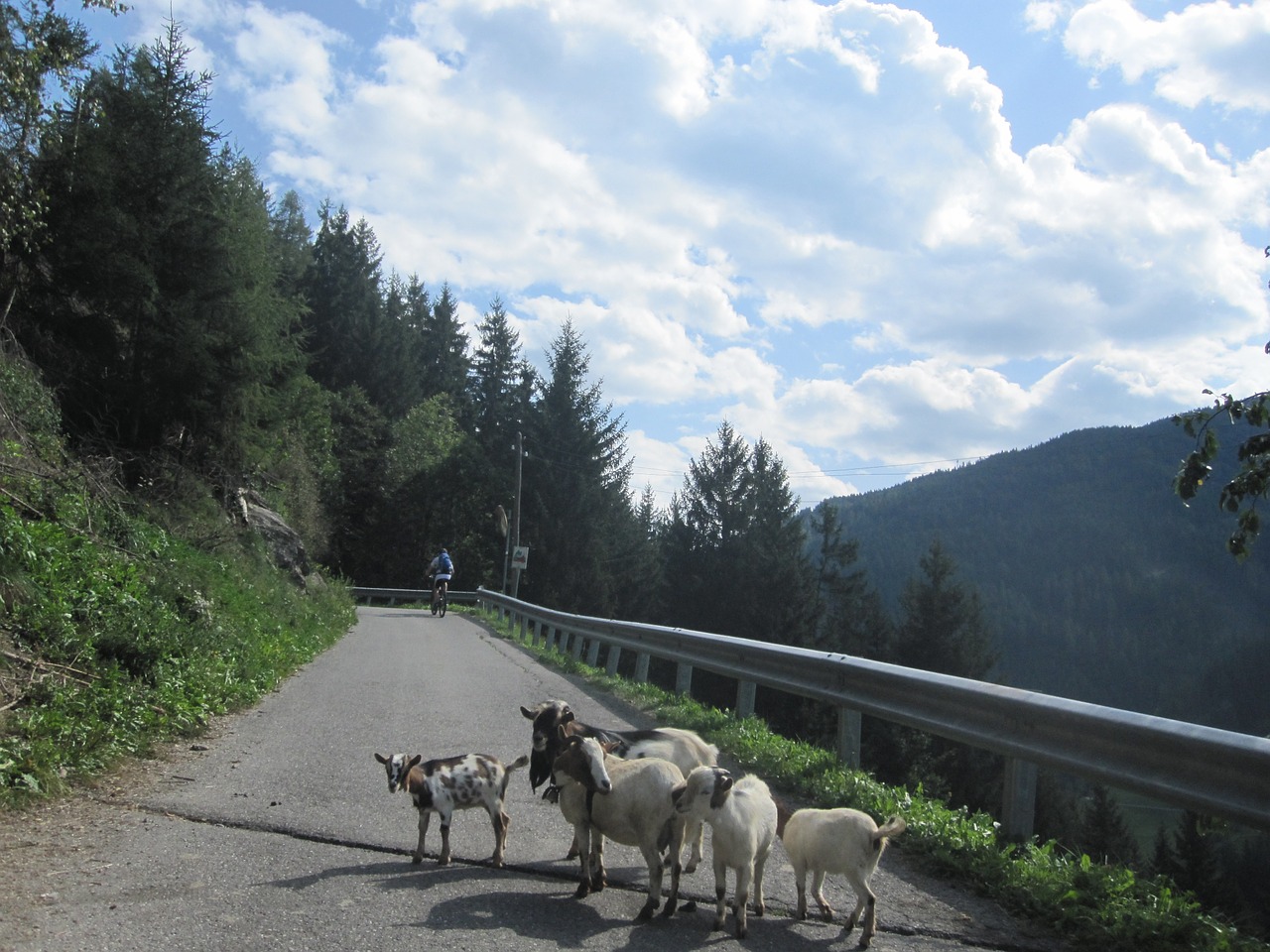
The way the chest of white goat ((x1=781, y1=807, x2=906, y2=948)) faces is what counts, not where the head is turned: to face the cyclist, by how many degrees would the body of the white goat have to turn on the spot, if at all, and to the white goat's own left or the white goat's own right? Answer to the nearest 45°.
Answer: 0° — it already faces them

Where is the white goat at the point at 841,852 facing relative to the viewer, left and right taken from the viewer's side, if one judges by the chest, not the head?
facing away from the viewer and to the left of the viewer

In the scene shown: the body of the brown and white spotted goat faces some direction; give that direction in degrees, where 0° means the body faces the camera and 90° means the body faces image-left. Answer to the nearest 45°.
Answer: approximately 90°

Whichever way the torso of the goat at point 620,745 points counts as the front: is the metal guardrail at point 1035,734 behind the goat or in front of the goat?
behind

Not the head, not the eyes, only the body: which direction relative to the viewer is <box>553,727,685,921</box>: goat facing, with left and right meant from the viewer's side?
facing away from the viewer and to the left of the viewer

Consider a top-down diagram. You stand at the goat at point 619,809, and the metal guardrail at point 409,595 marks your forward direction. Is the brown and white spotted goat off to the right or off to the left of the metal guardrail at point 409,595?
left

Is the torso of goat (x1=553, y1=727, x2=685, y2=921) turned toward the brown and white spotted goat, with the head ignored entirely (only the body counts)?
yes

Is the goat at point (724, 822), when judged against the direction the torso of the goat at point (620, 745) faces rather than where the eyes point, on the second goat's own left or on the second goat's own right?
on the second goat's own left

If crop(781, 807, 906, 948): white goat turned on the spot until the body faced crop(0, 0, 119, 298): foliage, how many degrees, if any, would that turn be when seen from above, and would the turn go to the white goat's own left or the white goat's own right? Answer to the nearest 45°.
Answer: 0° — it already faces it

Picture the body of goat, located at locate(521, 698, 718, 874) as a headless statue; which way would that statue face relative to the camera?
to the viewer's left

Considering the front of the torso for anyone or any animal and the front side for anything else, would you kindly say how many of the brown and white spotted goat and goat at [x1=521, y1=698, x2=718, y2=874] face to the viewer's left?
2

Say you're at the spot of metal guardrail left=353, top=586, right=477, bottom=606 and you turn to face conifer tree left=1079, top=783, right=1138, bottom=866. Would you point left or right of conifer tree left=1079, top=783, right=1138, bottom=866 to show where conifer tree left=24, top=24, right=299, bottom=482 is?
right

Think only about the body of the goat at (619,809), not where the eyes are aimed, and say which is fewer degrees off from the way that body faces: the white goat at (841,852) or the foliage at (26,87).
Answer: the foliage

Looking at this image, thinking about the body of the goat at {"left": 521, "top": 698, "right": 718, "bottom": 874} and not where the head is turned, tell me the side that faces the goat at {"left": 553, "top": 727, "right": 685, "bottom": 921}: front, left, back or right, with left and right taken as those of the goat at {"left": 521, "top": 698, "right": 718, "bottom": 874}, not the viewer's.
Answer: left

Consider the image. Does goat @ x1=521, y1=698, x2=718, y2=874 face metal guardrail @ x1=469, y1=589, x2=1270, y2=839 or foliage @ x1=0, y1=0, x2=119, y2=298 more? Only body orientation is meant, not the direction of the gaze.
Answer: the foliage
